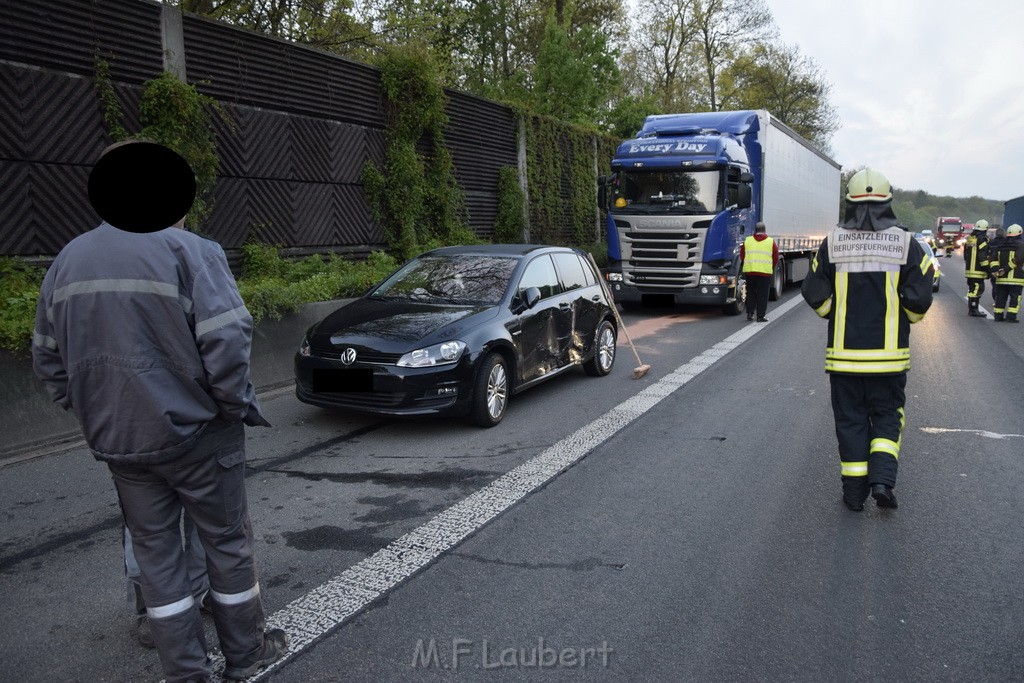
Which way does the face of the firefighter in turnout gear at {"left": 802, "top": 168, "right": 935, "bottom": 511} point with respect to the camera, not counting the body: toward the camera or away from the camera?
away from the camera

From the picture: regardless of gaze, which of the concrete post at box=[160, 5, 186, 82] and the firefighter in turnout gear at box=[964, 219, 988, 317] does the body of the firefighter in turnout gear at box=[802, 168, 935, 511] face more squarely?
the firefighter in turnout gear

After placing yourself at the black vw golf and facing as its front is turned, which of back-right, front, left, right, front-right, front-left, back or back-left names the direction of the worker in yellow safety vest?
back

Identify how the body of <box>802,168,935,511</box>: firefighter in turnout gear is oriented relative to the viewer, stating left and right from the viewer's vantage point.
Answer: facing away from the viewer

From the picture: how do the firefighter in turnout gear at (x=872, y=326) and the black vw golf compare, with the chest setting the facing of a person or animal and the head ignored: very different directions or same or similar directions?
very different directions

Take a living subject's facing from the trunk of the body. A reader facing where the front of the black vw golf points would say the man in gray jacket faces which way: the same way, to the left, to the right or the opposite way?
the opposite way

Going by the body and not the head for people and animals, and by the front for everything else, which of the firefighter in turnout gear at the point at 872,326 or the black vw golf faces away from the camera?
the firefighter in turnout gear

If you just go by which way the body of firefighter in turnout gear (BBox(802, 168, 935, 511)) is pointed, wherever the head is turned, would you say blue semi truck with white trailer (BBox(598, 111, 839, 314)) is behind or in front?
in front

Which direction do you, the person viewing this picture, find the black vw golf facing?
facing the viewer and to the left of the viewer

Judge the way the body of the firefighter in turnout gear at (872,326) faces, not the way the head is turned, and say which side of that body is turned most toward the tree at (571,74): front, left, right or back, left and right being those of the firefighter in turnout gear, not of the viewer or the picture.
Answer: front

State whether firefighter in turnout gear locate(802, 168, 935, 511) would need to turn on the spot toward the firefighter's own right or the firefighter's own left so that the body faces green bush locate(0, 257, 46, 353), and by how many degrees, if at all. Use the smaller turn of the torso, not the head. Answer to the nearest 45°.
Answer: approximately 90° to the firefighter's own left

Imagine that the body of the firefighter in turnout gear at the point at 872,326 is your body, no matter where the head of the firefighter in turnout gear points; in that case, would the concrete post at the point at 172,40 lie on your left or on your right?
on your left
